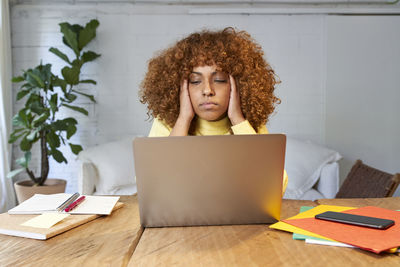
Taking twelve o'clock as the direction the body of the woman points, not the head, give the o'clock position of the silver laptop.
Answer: The silver laptop is roughly at 12 o'clock from the woman.

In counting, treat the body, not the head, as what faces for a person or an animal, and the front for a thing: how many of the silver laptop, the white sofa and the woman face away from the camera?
1

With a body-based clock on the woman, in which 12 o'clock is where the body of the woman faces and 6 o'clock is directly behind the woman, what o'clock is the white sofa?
The white sofa is roughly at 5 o'clock from the woman.

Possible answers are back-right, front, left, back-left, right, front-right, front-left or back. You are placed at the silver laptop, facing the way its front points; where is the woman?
front

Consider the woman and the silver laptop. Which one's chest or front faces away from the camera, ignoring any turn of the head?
the silver laptop

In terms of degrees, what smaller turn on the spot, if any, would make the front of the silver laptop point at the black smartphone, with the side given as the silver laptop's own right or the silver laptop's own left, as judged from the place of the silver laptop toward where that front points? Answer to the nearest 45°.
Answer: approximately 90° to the silver laptop's own right

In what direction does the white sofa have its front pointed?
toward the camera

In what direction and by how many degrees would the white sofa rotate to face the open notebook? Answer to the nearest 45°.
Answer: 0° — it already faces it

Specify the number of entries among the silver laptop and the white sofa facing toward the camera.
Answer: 1

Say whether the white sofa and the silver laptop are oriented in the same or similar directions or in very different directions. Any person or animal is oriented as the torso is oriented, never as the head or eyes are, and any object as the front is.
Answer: very different directions

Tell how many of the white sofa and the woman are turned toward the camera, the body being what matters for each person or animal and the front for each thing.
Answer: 2

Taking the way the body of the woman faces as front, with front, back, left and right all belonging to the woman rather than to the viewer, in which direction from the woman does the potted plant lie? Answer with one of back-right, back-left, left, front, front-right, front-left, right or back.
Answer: back-right

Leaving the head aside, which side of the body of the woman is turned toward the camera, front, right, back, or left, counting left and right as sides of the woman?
front

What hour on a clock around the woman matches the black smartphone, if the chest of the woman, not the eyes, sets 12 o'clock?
The black smartphone is roughly at 11 o'clock from the woman.

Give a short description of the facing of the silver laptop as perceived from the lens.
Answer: facing away from the viewer
